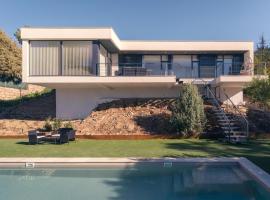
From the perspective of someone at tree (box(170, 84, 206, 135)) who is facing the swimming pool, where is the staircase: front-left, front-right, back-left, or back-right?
back-left

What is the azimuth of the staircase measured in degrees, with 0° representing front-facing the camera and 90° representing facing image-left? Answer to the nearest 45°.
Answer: approximately 0°

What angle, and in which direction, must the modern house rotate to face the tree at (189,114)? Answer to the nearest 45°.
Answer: approximately 45° to its left

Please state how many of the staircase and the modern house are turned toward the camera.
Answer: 2

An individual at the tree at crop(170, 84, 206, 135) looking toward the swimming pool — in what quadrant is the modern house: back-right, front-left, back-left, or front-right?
back-right

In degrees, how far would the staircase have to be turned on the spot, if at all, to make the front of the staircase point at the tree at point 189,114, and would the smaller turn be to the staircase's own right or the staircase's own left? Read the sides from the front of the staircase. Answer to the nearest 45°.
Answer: approximately 45° to the staircase's own right

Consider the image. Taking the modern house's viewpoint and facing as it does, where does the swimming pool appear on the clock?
The swimming pool is roughly at 12 o'clock from the modern house.

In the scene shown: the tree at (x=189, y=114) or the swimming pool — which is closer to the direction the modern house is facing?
the swimming pool

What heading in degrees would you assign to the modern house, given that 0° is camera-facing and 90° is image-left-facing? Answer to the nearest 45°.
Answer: approximately 0°
